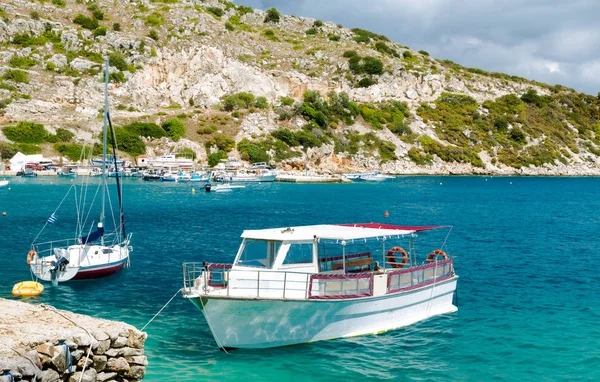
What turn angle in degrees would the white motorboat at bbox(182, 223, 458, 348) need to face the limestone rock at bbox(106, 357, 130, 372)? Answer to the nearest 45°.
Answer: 0° — it already faces it

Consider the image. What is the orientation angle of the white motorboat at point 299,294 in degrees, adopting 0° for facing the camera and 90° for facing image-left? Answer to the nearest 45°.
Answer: approximately 45°

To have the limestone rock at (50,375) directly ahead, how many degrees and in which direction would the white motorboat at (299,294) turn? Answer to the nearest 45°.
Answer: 0° — it already faces it

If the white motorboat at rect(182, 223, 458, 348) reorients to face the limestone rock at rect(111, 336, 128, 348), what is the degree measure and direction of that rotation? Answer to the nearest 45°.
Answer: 0° — it already faces it

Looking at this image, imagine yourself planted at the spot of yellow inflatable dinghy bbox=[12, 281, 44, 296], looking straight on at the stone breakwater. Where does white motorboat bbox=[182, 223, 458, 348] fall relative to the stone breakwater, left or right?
left

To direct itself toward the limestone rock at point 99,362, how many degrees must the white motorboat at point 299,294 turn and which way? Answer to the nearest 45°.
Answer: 0° — it already faces it

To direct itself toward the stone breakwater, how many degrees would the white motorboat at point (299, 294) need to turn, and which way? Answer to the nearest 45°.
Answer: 0° — it already faces it

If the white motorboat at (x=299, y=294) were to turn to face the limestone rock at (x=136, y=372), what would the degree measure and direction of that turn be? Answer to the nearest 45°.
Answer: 0° — it already faces it
